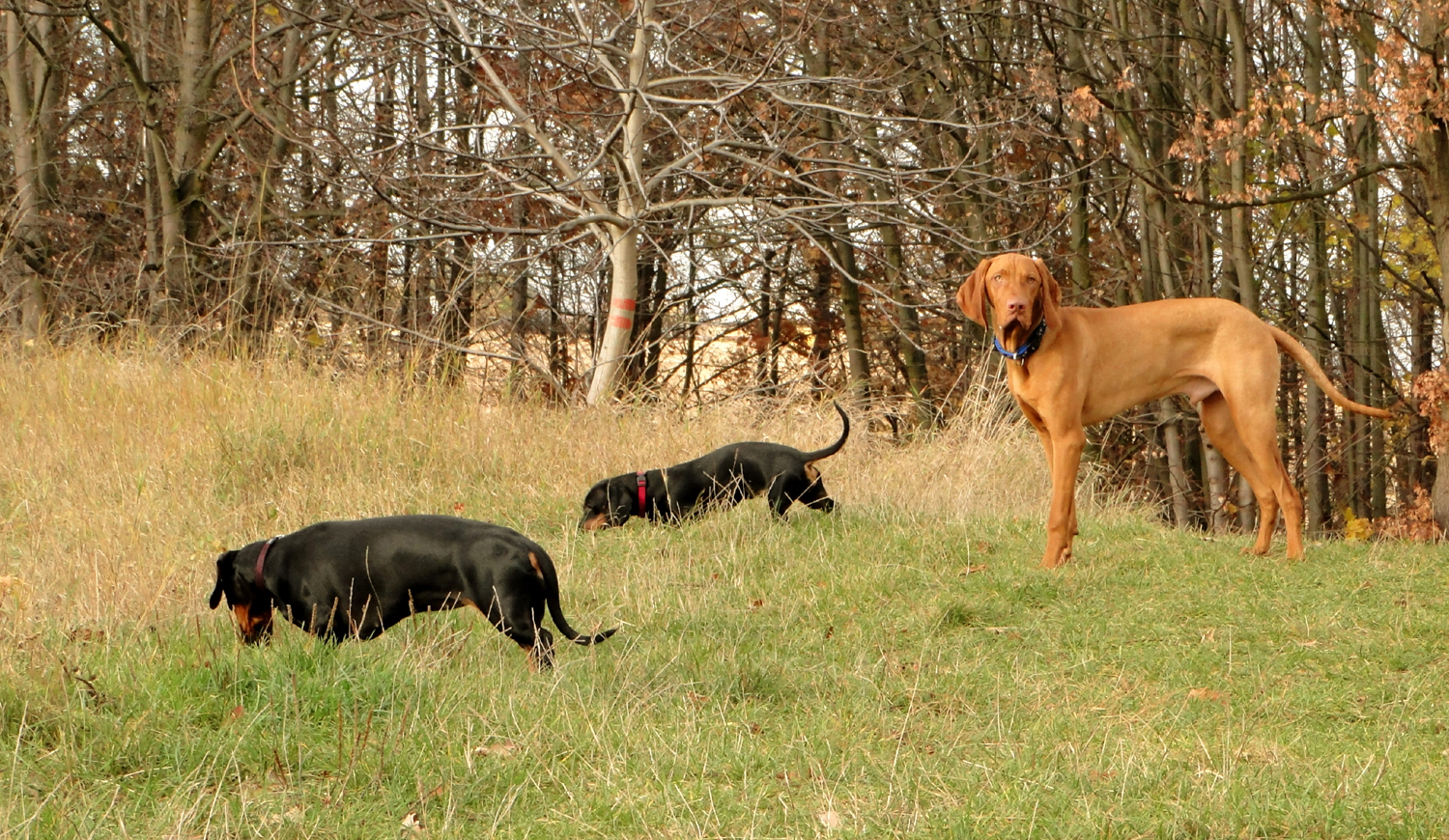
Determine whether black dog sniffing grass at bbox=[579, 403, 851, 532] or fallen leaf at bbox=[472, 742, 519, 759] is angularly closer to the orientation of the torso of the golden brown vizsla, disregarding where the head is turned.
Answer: the black dog sniffing grass

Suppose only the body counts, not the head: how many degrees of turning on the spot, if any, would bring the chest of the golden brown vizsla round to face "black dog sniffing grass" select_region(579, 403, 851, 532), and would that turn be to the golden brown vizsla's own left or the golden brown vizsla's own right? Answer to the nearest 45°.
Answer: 0° — it already faces it

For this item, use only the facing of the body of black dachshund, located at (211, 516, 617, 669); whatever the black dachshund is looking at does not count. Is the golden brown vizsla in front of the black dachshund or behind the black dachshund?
behind

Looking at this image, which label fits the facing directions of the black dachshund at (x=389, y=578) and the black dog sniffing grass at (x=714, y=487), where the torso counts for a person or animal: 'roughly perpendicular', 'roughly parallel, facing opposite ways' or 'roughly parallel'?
roughly parallel

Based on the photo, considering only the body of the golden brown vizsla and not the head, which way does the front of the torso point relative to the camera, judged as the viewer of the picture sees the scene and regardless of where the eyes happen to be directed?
to the viewer's left

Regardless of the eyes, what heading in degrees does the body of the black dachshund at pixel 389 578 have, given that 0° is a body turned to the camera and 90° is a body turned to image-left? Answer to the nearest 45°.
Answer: approximately 90°

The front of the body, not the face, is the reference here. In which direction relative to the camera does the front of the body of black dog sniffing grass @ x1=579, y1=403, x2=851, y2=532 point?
to the viewer's left

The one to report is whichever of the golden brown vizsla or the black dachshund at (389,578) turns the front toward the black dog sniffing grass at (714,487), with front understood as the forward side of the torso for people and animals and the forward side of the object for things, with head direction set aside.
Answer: the golden brown vizsla

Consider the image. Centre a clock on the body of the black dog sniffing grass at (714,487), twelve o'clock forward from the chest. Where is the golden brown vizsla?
The golden brown vizsla is roughly at 7 o'clock from the black dog sniffing grass.

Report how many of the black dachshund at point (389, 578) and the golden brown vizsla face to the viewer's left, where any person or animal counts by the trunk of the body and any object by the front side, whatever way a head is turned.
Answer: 2

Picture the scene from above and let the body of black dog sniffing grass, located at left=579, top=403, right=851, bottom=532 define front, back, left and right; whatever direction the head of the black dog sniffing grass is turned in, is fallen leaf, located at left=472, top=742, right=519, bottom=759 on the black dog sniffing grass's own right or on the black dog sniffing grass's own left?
on the black dog sniffing grass's own left

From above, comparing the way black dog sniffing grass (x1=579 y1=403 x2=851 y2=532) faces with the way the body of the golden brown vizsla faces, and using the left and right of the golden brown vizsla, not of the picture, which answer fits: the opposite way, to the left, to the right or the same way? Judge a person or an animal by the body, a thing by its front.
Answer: the same way

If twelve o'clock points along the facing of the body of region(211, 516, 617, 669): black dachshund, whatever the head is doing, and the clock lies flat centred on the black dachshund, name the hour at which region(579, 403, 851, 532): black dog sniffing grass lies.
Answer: The black dog sniffing grass is roughly at 4 o'clock from the black dachshund.

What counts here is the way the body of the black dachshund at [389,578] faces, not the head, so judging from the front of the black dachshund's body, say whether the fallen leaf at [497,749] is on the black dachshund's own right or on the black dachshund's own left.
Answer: on the black dachshund's own left
